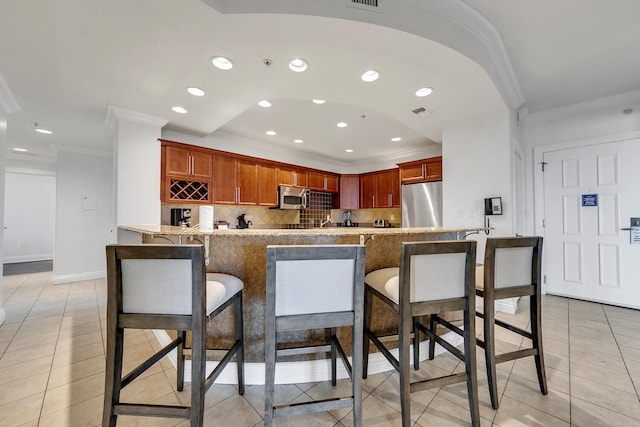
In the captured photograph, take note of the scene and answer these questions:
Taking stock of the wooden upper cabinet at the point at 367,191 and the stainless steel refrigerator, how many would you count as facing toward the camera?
2

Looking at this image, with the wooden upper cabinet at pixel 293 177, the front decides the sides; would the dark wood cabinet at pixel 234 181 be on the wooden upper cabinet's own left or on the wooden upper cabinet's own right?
on the wooden upper cabinet's own right

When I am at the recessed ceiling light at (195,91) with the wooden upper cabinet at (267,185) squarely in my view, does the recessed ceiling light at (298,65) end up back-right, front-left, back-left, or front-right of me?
back-right

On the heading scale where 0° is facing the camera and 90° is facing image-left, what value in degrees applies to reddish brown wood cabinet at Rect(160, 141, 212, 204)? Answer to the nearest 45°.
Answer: approximately 315°

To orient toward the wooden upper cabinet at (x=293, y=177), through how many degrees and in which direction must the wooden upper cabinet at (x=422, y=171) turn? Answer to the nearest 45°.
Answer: approximately 45° to its right

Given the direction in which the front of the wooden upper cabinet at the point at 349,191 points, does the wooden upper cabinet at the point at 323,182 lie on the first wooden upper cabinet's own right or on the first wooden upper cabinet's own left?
on the first wooden upper cabinet's own right

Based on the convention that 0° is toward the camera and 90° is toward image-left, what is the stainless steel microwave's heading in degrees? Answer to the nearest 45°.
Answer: approximately 315°

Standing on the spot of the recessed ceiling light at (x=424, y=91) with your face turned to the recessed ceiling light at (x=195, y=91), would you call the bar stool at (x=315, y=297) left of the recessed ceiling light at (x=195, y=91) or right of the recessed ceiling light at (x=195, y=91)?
left

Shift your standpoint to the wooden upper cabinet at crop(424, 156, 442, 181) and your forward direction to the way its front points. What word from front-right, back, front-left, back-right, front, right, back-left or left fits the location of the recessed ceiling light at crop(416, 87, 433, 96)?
front-left

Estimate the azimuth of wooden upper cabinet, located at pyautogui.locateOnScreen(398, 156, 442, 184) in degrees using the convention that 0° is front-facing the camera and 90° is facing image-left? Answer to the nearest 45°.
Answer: approximately 45°

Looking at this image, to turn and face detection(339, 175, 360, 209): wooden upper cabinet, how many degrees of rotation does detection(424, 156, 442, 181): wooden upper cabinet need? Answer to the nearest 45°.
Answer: approximately 90° to its right

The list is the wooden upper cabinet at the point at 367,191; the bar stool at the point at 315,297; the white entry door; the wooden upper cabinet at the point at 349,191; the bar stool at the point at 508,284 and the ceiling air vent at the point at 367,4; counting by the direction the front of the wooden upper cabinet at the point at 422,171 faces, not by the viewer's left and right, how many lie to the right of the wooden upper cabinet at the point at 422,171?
2
